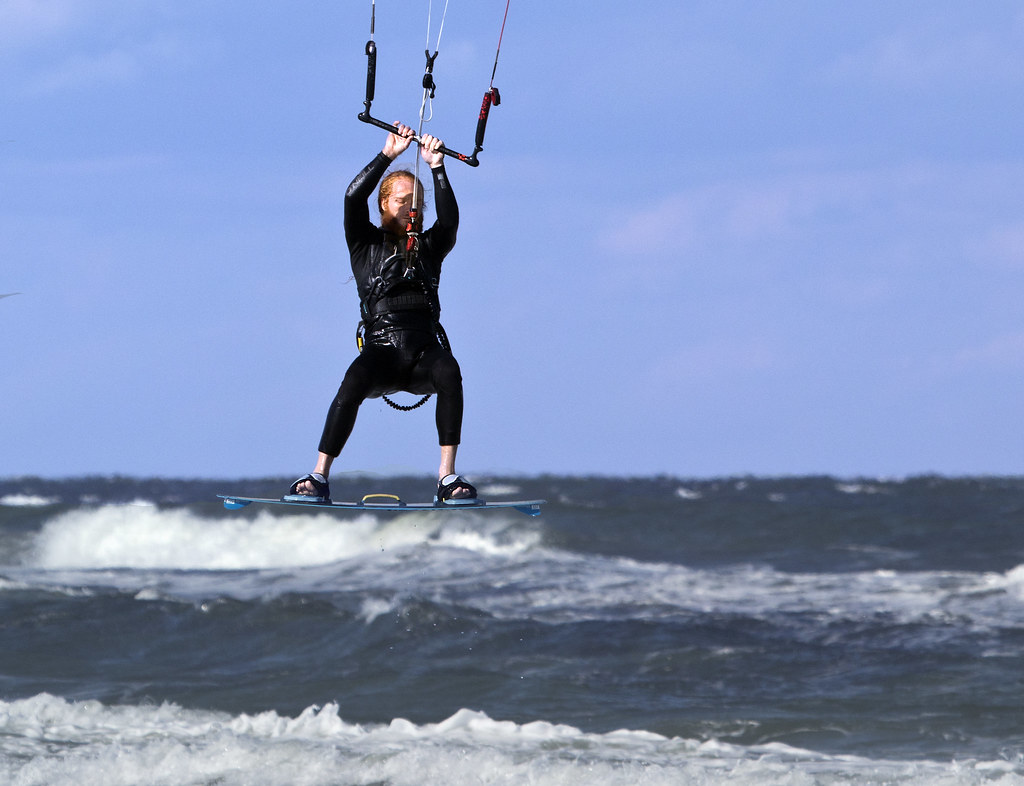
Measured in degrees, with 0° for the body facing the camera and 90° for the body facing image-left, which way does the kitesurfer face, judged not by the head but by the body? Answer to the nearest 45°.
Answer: approximately 0°
